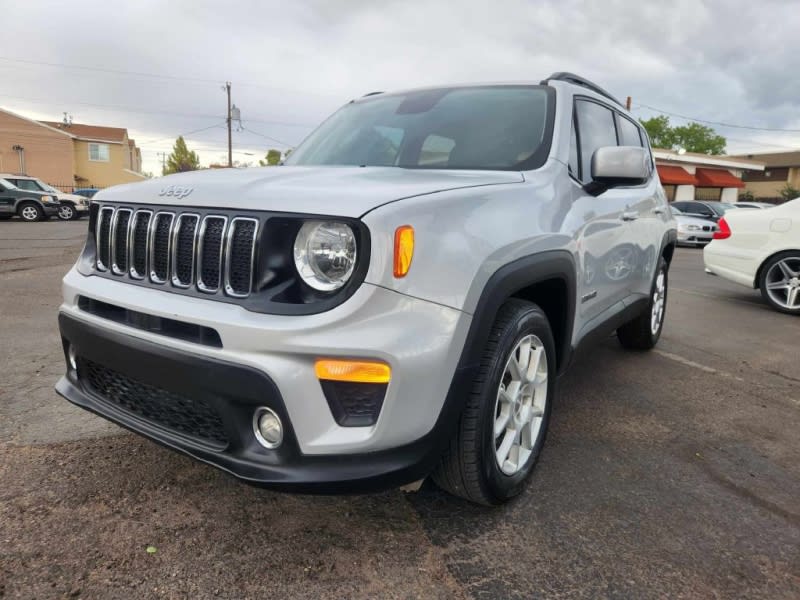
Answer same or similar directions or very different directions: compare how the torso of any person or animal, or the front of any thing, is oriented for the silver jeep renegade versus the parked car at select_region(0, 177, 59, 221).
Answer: very different directions

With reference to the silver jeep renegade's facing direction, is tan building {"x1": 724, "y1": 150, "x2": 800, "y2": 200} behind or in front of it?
behind

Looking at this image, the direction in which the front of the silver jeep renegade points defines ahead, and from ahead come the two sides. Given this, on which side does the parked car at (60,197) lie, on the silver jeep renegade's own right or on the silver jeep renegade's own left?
on the silver jeep renegade's own right

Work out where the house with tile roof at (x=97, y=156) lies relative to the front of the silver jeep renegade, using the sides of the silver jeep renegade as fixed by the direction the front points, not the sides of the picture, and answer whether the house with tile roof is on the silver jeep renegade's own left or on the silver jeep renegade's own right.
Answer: on the silver jeep renegade's own right

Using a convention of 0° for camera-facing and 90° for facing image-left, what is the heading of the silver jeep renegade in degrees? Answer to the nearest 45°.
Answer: approximately 45°

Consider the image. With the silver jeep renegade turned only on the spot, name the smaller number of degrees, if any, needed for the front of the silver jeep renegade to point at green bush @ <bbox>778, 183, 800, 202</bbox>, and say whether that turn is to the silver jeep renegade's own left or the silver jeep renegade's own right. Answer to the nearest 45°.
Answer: approximately 180°

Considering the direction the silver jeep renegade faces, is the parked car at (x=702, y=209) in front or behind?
behind

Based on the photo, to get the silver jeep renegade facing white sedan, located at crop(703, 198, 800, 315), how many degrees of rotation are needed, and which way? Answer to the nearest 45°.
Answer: approximately 180°
